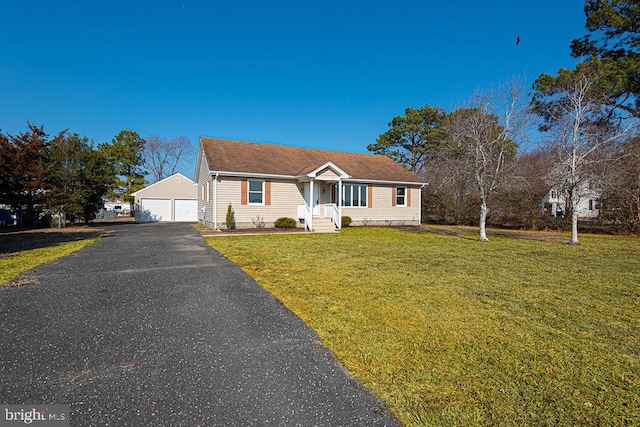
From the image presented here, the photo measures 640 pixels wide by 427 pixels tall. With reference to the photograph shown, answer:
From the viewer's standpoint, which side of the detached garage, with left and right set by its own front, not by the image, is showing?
front

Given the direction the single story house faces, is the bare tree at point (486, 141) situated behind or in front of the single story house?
in front

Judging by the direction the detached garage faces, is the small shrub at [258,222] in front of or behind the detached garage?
in front

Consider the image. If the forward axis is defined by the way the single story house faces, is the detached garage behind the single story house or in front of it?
behind

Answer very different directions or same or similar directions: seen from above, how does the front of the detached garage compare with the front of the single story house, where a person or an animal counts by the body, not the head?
same or similar directions

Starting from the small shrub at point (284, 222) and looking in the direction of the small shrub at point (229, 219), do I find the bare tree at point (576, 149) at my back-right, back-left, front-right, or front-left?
back-left

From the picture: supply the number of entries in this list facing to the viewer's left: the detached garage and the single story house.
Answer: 0

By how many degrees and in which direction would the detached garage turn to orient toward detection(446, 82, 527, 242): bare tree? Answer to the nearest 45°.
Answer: approximately 45° to its left

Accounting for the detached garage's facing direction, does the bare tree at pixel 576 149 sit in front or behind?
in front

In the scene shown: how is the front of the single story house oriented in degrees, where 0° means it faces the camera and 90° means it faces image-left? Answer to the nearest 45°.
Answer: approximately 315°
